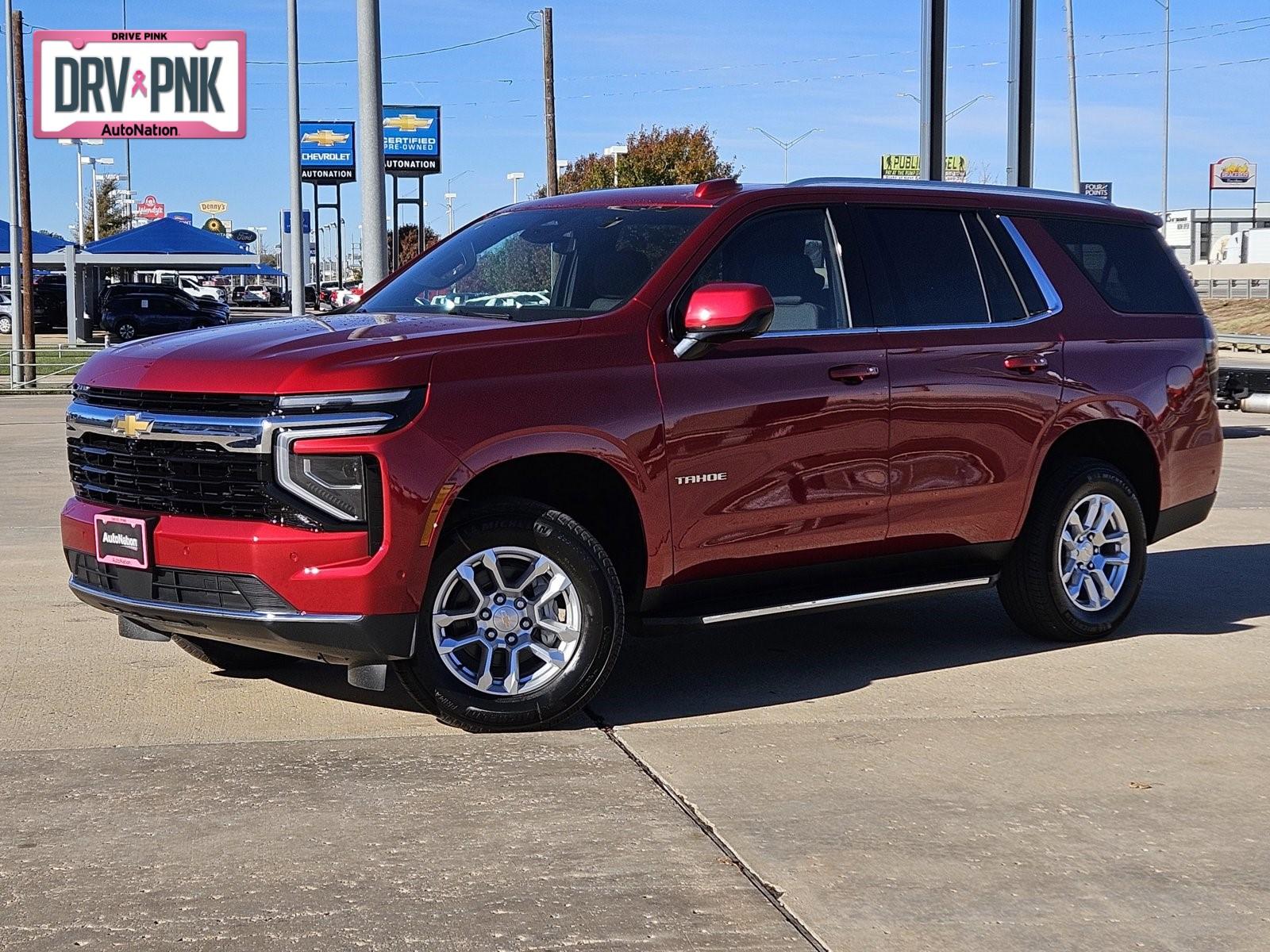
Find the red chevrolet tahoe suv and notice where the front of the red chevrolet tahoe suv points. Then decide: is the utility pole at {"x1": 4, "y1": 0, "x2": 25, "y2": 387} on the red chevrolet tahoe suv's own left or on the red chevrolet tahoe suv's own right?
on the red chevrolet tahoe suv's own right

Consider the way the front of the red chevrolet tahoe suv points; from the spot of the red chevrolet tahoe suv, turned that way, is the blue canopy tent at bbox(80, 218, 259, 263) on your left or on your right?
on your right

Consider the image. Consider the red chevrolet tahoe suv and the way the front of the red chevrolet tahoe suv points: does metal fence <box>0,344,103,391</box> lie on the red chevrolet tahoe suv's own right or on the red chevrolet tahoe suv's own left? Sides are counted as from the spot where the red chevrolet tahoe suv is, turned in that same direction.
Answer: on the red chevrolet tahoe suv's own right

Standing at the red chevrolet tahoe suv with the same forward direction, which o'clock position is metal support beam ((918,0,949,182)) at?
The metal support beam is roughly at 5 o'clock from the red chevrolet tahoe suv.

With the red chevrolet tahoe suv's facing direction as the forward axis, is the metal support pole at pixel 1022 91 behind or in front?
behind

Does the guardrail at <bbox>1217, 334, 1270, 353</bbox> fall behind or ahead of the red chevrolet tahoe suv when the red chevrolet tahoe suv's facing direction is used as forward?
behind

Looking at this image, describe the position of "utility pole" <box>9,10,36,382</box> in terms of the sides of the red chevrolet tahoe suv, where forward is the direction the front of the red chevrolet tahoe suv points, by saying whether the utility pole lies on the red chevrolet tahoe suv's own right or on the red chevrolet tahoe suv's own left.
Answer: on the red chevrolet tahoe suv's own right

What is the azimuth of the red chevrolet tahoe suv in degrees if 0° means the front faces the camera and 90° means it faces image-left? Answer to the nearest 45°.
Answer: approximately 45°

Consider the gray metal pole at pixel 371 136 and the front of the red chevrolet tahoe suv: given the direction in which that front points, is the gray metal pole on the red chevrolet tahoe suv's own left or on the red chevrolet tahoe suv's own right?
on the red chevrolet tahoe suv's own right
